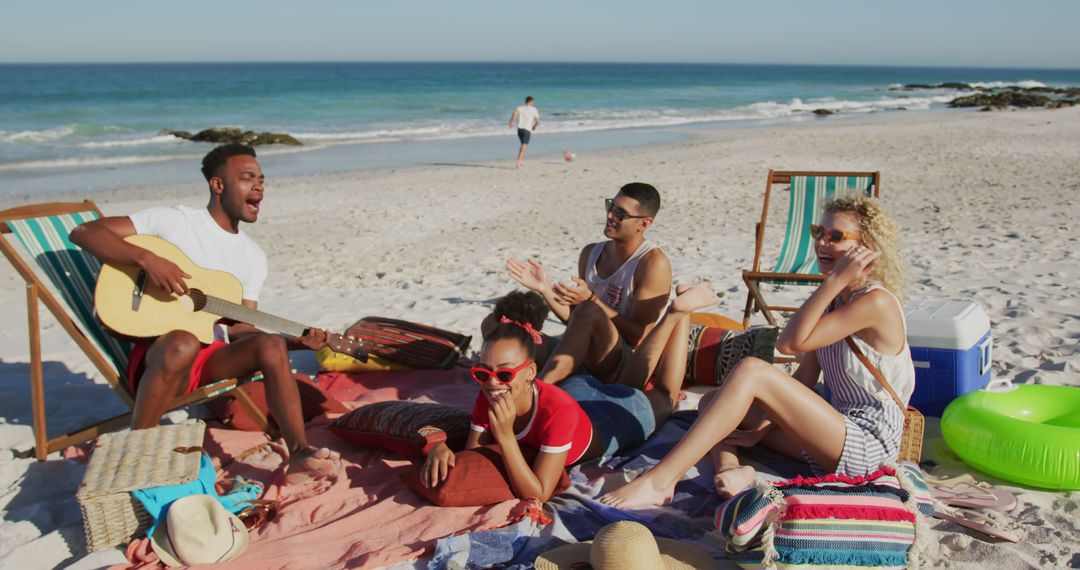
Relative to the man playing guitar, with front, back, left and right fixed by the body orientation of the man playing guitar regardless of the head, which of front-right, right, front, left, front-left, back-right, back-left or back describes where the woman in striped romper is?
front

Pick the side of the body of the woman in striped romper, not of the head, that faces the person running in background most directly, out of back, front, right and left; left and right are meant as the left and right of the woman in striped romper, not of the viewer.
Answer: right

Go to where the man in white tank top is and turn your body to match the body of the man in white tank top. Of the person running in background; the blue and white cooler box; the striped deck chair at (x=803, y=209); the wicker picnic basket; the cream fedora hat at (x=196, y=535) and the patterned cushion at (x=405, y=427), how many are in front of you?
3

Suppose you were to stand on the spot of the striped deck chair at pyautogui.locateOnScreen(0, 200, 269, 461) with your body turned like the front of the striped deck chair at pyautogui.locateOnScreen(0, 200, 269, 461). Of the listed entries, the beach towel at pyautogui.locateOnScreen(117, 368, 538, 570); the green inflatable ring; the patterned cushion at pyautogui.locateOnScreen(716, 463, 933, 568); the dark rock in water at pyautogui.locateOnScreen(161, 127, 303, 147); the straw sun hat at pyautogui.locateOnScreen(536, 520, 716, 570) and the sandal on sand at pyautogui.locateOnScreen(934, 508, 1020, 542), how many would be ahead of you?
5

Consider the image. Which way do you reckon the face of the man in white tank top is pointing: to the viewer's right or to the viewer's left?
to the viewer's left

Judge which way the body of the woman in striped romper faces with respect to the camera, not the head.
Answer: to the viewer's left

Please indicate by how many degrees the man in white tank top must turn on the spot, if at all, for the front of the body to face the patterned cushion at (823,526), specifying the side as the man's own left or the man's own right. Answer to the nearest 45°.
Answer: approximately 45° to the man's own left

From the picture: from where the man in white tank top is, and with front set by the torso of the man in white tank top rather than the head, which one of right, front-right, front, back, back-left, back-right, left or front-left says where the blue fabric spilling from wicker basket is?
front

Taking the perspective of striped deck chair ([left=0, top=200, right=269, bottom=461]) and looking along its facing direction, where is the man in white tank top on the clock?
The man in white tank top is roughly at 11 o'clock from the striped deck chair.

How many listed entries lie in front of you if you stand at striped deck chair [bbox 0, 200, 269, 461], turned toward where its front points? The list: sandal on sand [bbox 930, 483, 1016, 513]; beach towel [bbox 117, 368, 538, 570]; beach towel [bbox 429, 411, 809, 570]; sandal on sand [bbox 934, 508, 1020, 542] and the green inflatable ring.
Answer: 5

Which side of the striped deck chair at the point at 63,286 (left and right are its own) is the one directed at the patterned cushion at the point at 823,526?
front

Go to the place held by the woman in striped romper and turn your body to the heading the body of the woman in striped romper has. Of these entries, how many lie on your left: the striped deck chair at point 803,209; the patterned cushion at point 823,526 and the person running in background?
1

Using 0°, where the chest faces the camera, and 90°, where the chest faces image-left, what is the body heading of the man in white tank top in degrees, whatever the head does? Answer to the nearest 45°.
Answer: approximately 45°

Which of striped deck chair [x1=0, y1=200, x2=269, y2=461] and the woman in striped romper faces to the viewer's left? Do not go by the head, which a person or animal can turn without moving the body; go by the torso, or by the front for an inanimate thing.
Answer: the woman in striped romper

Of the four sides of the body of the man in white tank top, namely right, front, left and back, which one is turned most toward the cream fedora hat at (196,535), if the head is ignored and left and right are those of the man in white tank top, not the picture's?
front

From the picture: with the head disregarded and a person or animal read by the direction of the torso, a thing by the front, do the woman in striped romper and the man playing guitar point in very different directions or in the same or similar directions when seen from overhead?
very different directions
